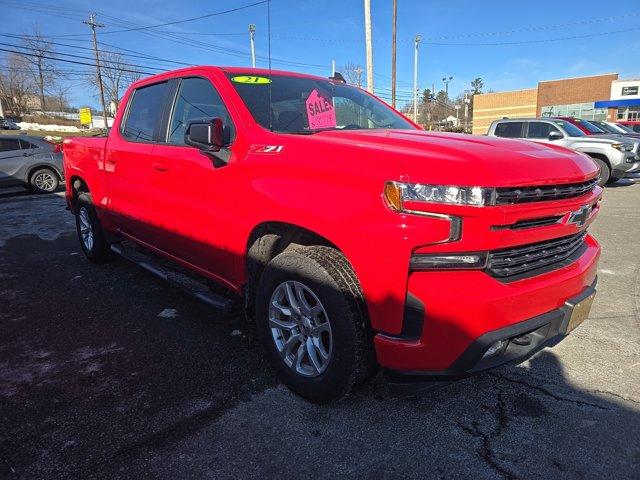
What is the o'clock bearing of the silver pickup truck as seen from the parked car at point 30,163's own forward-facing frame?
The silver pickup truck is roughly at 7 o'clock from the parked car.

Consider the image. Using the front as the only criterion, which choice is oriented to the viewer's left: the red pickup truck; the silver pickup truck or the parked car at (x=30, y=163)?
the parked car

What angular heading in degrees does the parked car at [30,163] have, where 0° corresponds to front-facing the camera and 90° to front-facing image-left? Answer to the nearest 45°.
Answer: approximately 90°

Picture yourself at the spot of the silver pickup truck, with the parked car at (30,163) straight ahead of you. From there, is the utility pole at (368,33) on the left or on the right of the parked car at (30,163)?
right

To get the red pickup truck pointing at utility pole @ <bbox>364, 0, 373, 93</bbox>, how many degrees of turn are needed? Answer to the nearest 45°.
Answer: approximately 135° to its left

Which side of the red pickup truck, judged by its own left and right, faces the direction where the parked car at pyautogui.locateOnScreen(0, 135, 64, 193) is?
back

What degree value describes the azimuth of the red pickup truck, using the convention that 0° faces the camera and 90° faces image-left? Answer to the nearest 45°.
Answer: approximately 315°

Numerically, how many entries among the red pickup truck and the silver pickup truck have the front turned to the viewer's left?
0

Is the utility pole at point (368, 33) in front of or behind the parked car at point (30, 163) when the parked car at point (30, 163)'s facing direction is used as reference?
behind
